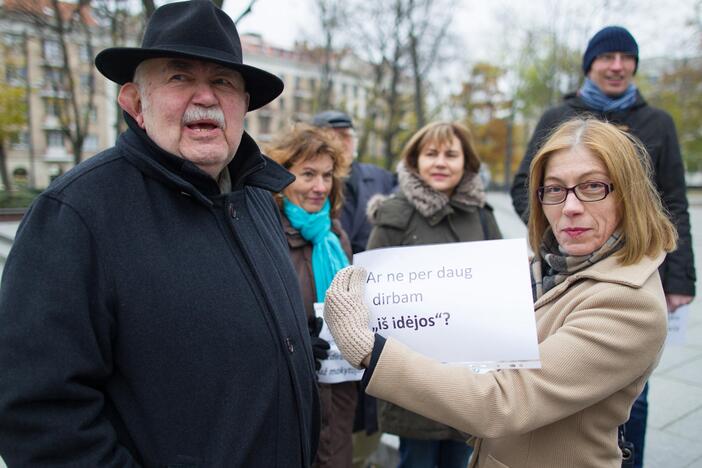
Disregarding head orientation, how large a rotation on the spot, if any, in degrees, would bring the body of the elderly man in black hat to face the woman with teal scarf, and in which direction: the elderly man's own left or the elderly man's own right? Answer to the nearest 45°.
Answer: approximately 90° to the elderly man's own left

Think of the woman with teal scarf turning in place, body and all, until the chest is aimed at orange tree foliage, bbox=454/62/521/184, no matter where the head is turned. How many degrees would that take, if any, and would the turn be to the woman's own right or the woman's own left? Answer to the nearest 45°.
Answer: approximately 135° to the woman's own left

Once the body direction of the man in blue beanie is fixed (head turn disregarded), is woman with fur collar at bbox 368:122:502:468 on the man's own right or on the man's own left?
on the man's own right

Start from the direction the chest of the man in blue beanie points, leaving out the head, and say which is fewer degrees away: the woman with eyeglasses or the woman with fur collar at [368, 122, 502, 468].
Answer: the woman with eyeglasses

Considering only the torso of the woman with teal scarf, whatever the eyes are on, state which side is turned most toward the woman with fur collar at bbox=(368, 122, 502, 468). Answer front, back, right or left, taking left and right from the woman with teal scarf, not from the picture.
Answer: left

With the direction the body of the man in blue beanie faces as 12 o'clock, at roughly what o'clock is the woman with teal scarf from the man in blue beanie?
The woman with teal scarf is roughly at 2 o'clock from the man in blue beanie.

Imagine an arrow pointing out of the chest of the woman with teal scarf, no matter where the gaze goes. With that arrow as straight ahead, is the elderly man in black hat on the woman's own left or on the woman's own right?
on the woman's own right

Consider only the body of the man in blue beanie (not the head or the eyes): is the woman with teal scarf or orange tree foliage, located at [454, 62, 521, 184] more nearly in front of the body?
the woman with teal scarf

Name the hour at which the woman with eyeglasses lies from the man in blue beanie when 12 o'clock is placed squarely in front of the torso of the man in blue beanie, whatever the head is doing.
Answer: The woman with eyeglasses is roughly at 12 o'clock from the man in blue beanie.
